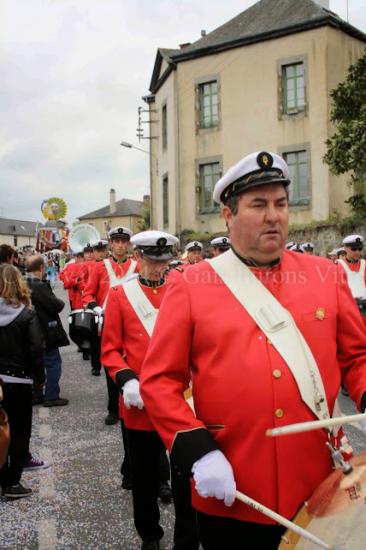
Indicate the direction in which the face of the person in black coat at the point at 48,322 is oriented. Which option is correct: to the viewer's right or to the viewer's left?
to the viewer's right

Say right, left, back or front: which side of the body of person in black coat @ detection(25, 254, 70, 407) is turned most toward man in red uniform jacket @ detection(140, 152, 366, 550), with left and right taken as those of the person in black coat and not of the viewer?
right

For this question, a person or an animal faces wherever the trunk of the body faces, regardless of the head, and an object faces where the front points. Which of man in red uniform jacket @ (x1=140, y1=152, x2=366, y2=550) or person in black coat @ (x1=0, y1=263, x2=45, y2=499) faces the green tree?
the person in black coat

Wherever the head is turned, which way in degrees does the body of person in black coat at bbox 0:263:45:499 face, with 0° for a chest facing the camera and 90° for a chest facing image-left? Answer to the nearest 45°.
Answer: approximately 225°

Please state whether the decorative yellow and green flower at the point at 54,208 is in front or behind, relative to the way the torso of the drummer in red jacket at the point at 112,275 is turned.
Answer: behind

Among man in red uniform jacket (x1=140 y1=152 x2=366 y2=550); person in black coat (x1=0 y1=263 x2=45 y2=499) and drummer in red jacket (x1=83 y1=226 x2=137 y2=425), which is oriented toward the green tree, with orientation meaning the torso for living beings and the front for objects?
the person in black coat
